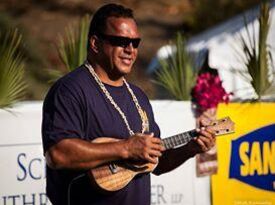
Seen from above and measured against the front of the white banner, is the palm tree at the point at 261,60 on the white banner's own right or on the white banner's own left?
on the white banner's own left

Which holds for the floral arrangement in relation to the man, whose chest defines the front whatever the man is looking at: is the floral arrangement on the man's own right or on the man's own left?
on the man's own left

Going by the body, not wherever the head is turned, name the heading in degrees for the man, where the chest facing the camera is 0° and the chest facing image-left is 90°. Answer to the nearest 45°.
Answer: approximately 315°

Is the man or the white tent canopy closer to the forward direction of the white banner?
the man

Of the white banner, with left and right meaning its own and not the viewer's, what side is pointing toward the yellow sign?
left

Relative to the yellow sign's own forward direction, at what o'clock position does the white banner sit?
The white banner is roughly at 2 o'clock from the yellow sign.

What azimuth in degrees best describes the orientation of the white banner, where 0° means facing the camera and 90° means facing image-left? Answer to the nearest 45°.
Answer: approximately 0°

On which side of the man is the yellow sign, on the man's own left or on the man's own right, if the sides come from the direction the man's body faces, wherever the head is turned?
on the man's own left

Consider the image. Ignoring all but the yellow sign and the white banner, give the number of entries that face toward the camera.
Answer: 2

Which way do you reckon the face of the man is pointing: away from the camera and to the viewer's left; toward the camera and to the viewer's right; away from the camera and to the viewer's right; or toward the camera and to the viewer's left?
toward the camera and to the viewer's right
